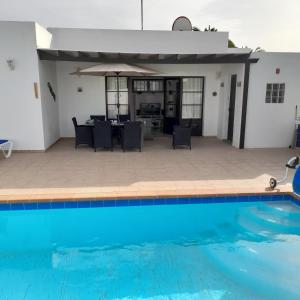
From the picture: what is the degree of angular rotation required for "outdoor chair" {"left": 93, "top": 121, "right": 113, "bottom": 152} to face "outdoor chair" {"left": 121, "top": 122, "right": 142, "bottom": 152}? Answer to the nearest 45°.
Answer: approximately 90° to its right

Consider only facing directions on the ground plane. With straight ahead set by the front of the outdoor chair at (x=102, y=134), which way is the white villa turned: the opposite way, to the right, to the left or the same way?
the opposite way

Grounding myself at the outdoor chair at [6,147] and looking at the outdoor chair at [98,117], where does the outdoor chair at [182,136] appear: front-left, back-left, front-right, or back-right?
front-right

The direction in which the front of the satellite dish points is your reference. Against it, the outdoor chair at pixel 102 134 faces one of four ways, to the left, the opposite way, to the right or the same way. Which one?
the opposite way

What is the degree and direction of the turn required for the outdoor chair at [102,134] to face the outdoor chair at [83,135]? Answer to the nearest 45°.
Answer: approximately 45° to its left

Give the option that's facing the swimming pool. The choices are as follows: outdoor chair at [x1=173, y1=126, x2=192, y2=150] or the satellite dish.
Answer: the satellite dish

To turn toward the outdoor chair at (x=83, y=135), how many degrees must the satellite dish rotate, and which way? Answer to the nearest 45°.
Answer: approximately 45° to its right

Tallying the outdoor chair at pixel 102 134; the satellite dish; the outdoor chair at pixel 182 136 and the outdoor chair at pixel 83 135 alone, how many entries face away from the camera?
2

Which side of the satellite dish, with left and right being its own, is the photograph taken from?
front

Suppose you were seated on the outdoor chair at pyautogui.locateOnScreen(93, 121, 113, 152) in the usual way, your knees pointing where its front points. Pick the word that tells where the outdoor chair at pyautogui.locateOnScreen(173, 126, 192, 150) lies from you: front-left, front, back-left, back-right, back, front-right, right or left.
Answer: right

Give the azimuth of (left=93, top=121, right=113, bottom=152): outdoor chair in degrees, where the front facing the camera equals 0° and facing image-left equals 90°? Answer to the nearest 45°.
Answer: approximately 180°

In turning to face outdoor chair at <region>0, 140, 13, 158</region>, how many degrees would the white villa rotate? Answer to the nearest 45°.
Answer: approximately 45° to its right

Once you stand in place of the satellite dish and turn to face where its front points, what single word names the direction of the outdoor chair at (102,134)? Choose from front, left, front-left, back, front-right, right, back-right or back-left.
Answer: front-right
